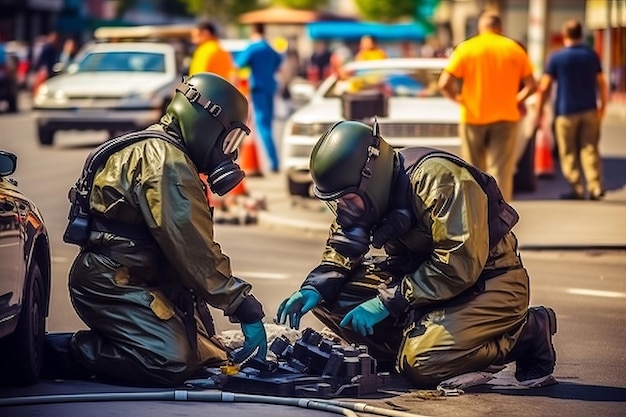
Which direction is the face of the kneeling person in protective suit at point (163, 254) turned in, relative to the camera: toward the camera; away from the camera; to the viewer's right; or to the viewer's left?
to the viewer's right

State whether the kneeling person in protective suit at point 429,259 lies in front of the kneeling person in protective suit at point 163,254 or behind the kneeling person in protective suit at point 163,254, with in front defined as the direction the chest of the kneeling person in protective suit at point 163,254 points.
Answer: in front

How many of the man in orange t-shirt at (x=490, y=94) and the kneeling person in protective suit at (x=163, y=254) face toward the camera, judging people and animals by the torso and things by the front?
0

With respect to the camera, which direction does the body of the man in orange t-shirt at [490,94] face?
away from the camera

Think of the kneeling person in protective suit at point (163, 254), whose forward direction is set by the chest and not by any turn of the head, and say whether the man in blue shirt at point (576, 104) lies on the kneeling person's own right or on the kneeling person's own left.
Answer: on the kneeling person's own left

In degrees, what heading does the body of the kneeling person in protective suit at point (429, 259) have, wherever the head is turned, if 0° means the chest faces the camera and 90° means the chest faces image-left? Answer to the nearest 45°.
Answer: approximately 45°

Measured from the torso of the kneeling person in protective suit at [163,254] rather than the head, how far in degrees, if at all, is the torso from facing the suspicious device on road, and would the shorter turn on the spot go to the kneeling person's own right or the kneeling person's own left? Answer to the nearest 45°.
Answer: approximately 45° to the kneeling person's own right

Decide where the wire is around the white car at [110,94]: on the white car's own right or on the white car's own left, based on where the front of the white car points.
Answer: on the white car's own left

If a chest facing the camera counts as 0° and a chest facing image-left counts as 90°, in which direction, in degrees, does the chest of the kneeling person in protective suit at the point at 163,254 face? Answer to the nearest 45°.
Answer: approximately 270°

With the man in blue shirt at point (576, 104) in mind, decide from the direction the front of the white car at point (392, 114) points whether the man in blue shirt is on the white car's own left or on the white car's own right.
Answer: on the white car's own left

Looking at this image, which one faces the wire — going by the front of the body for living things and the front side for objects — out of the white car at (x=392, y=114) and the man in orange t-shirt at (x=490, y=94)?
the white car

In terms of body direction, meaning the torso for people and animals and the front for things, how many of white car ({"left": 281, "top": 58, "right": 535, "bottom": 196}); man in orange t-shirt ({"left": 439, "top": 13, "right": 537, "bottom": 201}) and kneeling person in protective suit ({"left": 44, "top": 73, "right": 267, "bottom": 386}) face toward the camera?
1

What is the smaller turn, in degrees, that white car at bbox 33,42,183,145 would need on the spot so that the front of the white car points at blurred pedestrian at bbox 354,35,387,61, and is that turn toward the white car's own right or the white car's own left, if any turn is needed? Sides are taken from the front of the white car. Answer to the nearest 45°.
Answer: approximately 135° to the white car's own left

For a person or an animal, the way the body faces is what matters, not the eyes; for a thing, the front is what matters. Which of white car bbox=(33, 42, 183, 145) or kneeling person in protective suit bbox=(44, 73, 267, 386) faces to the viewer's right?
the kneeling person in protective suit

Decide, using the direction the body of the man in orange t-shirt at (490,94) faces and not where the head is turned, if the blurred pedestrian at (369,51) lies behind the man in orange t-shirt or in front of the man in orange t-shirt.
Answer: in front

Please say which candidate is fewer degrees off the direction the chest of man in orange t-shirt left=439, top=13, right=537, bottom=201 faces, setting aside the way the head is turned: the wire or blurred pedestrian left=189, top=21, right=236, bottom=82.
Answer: the blurred pedestrian

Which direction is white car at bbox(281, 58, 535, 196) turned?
toward the camera
